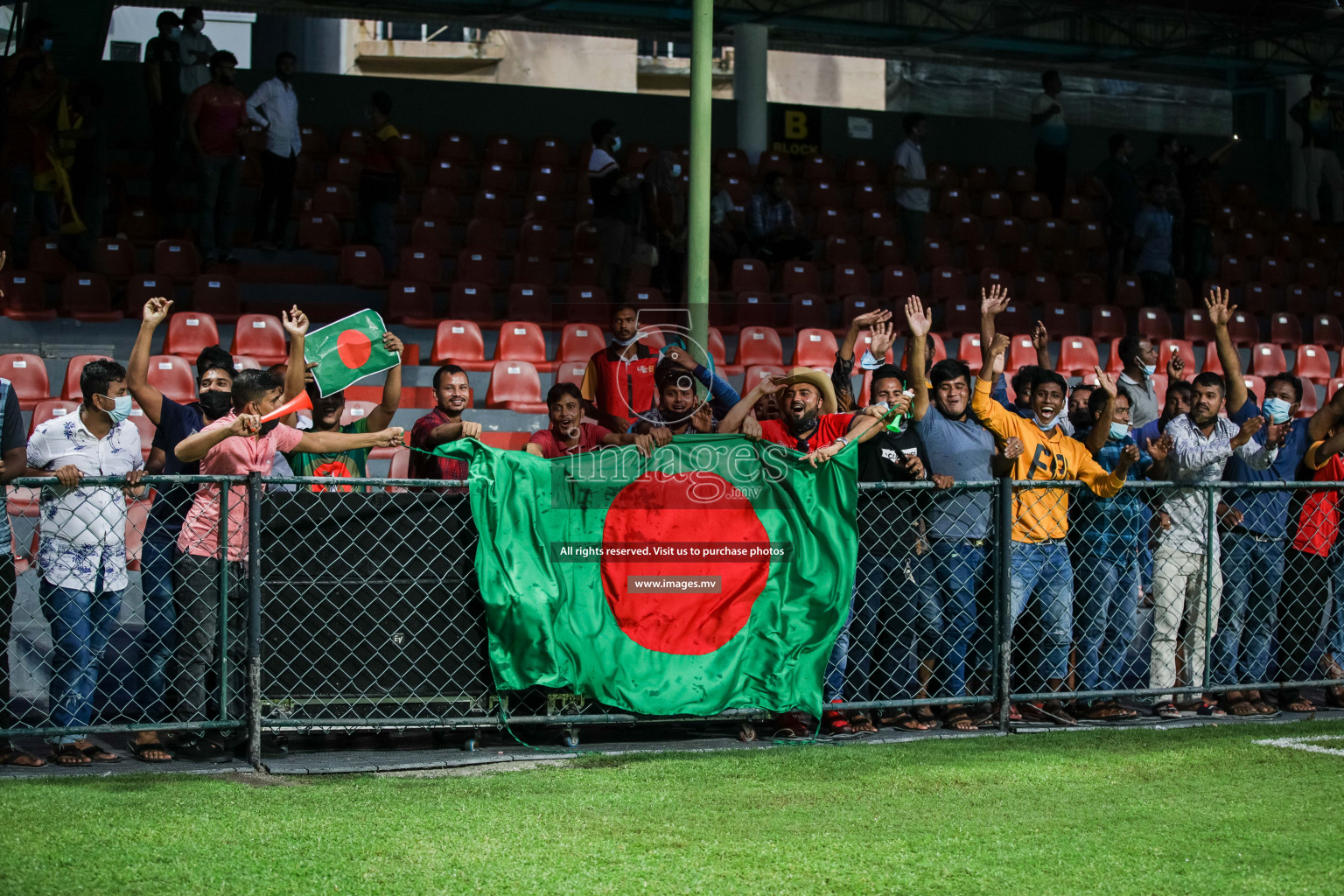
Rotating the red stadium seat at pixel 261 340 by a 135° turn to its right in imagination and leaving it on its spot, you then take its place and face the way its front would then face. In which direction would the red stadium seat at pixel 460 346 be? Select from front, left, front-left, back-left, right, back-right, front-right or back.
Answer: back-right

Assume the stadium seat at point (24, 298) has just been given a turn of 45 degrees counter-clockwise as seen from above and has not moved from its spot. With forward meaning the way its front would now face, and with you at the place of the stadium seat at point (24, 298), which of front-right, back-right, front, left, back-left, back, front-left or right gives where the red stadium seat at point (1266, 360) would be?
front

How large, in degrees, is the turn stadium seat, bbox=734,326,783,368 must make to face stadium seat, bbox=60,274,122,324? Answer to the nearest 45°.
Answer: approximately 90° to its right

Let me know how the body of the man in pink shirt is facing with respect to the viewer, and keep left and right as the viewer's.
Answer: facing the viewer and to the right of the viewer

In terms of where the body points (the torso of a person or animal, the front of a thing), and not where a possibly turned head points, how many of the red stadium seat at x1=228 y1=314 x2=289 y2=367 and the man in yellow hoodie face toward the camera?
2

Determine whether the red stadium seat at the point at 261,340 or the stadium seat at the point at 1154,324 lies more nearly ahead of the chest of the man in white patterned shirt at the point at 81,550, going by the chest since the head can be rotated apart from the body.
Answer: the stadium seat

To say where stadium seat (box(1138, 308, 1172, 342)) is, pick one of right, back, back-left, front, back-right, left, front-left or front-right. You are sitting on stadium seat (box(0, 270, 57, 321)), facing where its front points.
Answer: front-left

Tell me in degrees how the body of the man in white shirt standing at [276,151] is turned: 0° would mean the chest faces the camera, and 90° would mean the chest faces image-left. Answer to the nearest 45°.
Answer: approximately 315°

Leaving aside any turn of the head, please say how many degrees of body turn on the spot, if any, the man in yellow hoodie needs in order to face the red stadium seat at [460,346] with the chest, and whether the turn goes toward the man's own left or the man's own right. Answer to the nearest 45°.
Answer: approximately 135° to the man's own right

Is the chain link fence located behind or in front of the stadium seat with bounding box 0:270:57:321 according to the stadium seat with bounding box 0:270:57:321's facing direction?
in front

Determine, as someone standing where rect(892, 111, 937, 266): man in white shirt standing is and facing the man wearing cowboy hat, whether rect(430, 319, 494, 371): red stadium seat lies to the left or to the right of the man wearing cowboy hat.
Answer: right

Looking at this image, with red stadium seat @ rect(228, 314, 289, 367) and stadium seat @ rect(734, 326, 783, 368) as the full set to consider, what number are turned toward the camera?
2

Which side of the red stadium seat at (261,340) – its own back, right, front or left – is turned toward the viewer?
front

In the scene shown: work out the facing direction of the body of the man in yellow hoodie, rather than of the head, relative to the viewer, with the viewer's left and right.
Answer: facing the viewer
